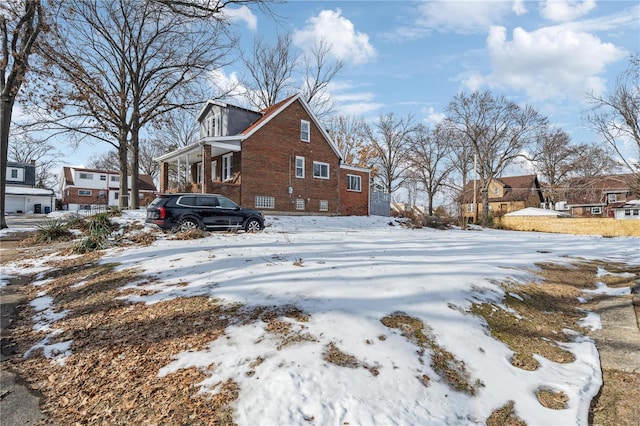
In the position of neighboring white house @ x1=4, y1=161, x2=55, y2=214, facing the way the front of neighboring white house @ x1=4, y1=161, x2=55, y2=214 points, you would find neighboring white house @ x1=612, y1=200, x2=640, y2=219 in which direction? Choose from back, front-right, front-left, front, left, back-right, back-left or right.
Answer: front-left

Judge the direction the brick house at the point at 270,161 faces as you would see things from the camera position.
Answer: facing the viewer and to the left of the viewer

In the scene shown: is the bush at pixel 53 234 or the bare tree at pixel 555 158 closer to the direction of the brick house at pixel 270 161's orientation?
the bush

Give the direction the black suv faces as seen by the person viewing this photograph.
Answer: facing away from the viewer and to the right of the viewer

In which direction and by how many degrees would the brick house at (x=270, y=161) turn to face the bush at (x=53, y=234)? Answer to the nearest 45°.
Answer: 0° — it already faces it

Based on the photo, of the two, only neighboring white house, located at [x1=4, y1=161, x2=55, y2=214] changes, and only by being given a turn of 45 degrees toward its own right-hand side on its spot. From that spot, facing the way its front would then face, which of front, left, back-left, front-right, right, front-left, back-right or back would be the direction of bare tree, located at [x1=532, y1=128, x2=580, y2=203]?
left

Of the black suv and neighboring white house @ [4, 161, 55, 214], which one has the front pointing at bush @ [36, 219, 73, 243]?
the neighboring white house

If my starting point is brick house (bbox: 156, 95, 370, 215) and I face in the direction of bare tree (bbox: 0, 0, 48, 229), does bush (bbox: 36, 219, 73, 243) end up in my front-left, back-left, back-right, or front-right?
front-left

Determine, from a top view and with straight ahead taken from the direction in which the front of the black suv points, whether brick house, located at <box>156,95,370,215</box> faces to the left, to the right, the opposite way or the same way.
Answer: the opposite way

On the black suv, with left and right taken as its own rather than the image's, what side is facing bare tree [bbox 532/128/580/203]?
front
